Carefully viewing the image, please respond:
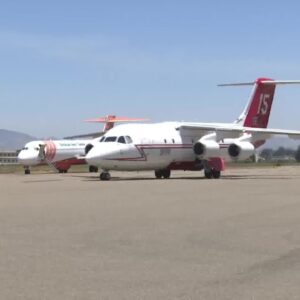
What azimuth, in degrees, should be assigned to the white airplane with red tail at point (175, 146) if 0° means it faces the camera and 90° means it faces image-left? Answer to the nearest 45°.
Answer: approximately 45°
